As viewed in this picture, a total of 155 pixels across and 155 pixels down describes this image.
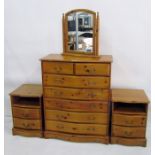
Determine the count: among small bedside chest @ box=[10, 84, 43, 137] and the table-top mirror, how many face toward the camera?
2

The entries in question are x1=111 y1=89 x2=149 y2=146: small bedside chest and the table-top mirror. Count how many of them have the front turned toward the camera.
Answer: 2
